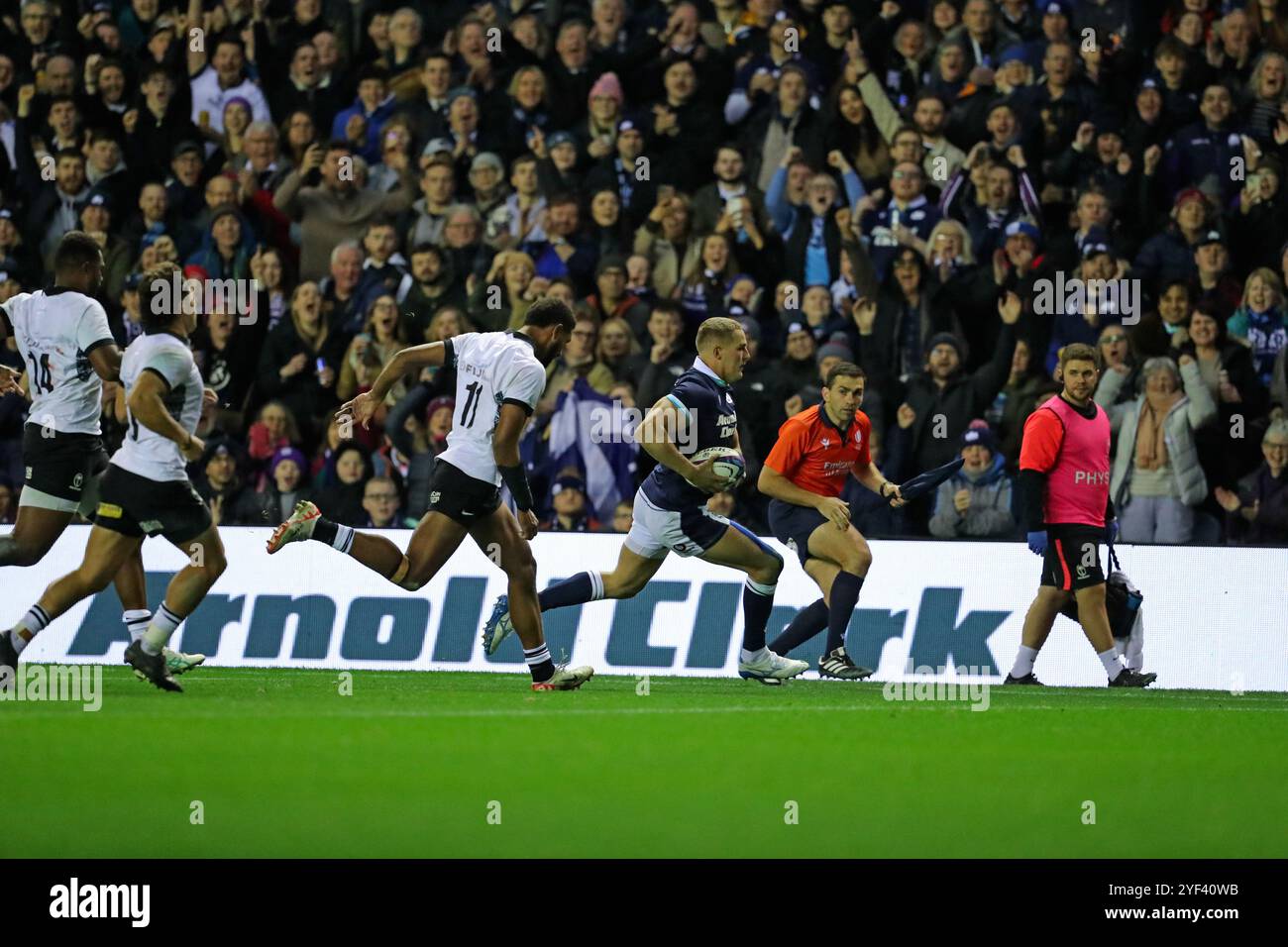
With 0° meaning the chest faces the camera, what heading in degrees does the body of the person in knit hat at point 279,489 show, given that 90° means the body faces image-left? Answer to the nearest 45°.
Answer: approximately 0°

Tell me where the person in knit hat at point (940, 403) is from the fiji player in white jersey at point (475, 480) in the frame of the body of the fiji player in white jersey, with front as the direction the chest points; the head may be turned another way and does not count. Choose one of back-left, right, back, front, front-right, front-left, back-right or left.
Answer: front

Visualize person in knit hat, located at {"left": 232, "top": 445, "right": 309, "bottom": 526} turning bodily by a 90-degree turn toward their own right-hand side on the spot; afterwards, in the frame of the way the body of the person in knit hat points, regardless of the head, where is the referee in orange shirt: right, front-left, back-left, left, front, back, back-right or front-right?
back-left

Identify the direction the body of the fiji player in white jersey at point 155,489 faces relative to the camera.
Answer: to the viewer's right

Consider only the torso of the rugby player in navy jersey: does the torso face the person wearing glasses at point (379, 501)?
no

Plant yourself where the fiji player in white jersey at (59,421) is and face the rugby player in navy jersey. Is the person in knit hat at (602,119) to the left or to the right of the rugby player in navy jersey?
left

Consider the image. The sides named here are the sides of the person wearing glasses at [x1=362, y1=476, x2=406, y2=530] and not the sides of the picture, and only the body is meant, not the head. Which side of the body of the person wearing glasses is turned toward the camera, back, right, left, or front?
front

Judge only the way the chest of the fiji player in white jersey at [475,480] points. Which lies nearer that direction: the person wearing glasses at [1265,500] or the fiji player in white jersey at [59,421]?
the person wearing glasses

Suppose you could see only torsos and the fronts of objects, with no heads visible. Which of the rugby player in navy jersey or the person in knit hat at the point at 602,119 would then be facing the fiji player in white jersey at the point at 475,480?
the person in knit hat

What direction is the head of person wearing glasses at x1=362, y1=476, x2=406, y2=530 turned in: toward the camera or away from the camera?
toward the camera

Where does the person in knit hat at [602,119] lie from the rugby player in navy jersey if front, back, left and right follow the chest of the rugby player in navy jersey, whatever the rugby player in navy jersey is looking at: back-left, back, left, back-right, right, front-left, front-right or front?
left

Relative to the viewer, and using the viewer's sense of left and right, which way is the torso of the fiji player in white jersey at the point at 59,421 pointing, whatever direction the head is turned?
facing away from the viewer and to the right of the viewer

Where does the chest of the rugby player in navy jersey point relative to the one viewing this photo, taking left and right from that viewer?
facing to the right of the viewer

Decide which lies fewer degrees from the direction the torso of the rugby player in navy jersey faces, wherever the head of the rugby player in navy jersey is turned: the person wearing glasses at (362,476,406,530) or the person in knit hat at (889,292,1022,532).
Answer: the person in knit hat

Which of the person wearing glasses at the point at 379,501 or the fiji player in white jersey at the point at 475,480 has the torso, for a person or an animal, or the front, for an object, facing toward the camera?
the person wearing glasses

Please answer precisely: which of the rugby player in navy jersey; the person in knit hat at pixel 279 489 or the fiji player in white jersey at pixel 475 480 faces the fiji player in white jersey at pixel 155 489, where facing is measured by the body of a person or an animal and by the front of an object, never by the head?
the person in knit hat

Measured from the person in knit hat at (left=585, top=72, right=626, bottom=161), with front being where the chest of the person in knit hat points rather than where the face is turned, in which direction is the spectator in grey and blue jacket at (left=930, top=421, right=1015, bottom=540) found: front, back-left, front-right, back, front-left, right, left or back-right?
front-left
